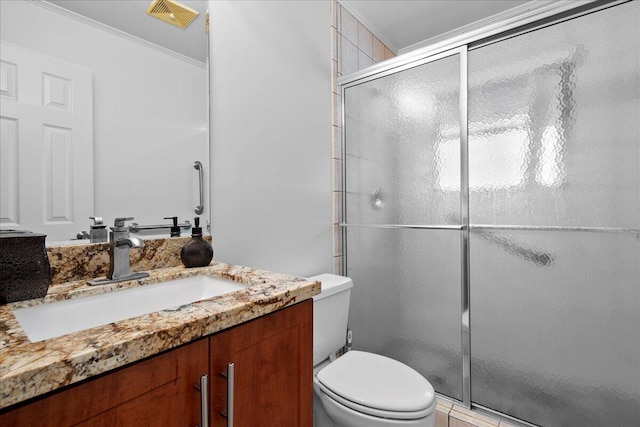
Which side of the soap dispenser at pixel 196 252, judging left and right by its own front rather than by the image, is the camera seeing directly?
front

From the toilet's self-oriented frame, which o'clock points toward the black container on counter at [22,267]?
The black container on counter is roughly at 3 o'clock from the toilet.

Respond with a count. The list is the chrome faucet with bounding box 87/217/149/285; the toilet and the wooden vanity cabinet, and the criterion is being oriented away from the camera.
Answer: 0

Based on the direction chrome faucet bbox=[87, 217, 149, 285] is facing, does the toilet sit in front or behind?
in front

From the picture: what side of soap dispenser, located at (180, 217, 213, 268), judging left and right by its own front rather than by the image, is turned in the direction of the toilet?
left

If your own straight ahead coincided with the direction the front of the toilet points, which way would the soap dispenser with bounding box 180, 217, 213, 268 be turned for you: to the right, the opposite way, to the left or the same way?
the same way

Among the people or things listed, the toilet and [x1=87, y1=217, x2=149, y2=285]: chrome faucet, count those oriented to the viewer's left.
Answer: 0

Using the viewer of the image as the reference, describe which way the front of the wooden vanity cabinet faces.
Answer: facing the viewer and to the right of the viewer

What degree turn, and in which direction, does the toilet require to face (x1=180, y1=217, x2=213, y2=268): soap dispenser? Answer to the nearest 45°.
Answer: approximately 135° to its right
